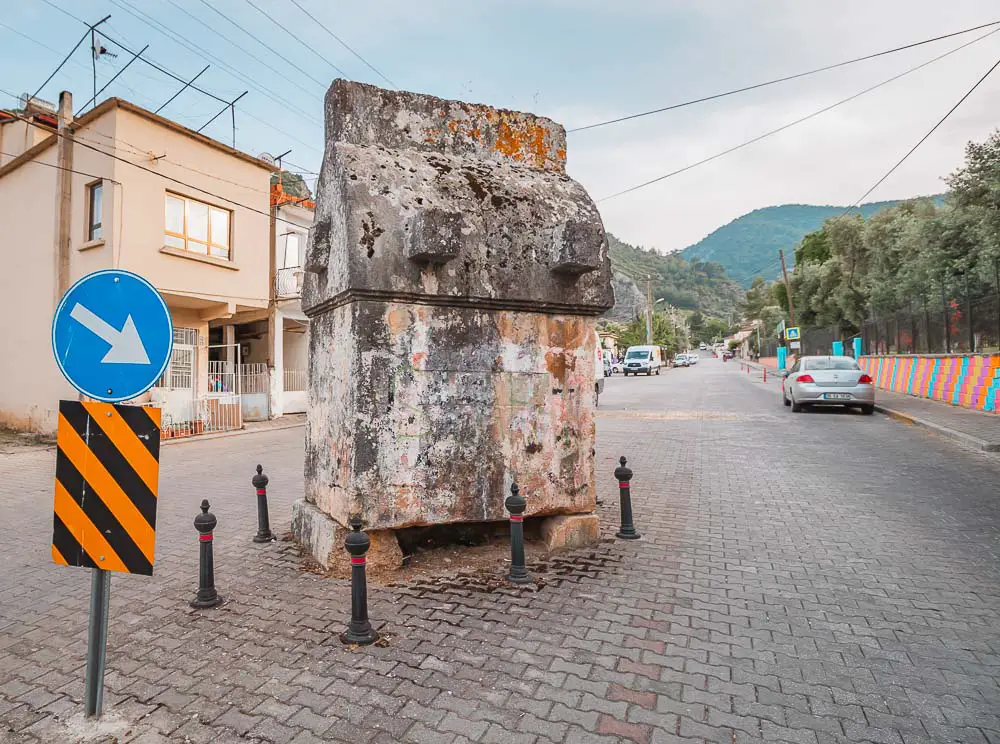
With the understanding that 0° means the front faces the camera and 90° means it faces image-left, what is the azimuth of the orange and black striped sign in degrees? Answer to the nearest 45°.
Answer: approximately 0°

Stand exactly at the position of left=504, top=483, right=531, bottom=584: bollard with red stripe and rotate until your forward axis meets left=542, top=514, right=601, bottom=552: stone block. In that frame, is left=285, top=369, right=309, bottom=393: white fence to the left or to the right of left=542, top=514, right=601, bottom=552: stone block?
left

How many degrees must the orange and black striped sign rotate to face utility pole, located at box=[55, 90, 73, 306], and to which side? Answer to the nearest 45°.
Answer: approximately 180°

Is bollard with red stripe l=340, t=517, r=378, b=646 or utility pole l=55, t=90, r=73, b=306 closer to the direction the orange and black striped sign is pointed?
the bollard with red stripe

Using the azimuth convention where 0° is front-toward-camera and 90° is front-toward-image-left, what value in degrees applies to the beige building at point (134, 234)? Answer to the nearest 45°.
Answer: approximately 315°

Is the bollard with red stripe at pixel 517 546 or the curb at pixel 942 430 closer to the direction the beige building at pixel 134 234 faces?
the curb

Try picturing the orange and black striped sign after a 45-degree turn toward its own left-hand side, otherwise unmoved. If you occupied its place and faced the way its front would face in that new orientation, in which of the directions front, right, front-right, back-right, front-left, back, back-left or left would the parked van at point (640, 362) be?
left

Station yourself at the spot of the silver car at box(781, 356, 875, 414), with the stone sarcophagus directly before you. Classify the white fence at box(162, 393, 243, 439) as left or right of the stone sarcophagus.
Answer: right

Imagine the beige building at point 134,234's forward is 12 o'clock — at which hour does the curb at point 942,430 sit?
The curb is roughly at 12 o'clock from the beige building.

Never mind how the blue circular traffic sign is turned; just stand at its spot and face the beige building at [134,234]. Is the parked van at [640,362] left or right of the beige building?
right
